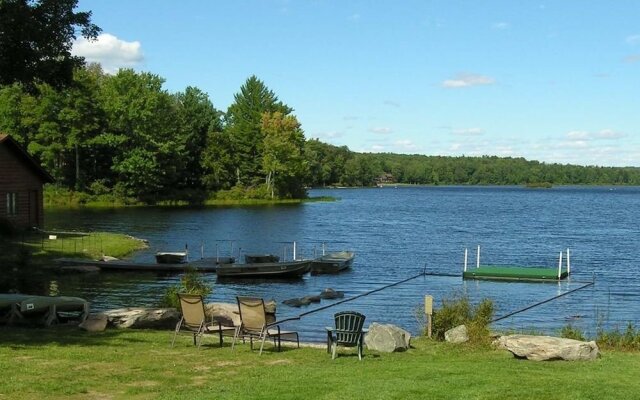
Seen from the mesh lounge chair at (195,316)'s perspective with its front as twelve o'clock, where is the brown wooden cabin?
The brown wooden cabin is roughly at 10 o'clock from the mesh lounge chair.

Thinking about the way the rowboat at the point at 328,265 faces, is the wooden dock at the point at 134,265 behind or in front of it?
behind

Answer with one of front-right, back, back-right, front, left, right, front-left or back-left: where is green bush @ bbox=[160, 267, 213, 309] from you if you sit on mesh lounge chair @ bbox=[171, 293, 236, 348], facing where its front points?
front-left

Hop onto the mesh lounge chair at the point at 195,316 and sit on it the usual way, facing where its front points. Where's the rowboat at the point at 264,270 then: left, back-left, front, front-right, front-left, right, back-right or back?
front-left

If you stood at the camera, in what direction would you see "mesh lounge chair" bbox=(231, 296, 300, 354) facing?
facing away from the viewer and to the right of the viewer

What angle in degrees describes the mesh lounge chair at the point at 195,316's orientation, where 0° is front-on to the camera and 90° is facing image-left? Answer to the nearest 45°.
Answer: approximately 225°

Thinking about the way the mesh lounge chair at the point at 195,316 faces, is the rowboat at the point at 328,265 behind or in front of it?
in front

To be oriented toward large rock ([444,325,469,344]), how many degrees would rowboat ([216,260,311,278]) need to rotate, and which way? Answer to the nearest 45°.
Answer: approximately 90° to its right

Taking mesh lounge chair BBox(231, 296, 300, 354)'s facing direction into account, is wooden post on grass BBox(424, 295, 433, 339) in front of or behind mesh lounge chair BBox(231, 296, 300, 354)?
in front

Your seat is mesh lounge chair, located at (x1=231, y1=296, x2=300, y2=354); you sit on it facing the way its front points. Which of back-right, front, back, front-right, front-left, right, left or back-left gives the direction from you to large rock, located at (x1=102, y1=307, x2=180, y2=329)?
left

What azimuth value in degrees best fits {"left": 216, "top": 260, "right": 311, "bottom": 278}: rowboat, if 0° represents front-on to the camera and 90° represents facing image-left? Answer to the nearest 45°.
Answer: approximately 270°
